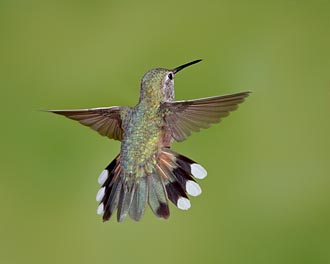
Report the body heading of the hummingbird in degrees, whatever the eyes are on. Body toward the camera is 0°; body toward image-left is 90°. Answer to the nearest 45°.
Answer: approximately 225°
